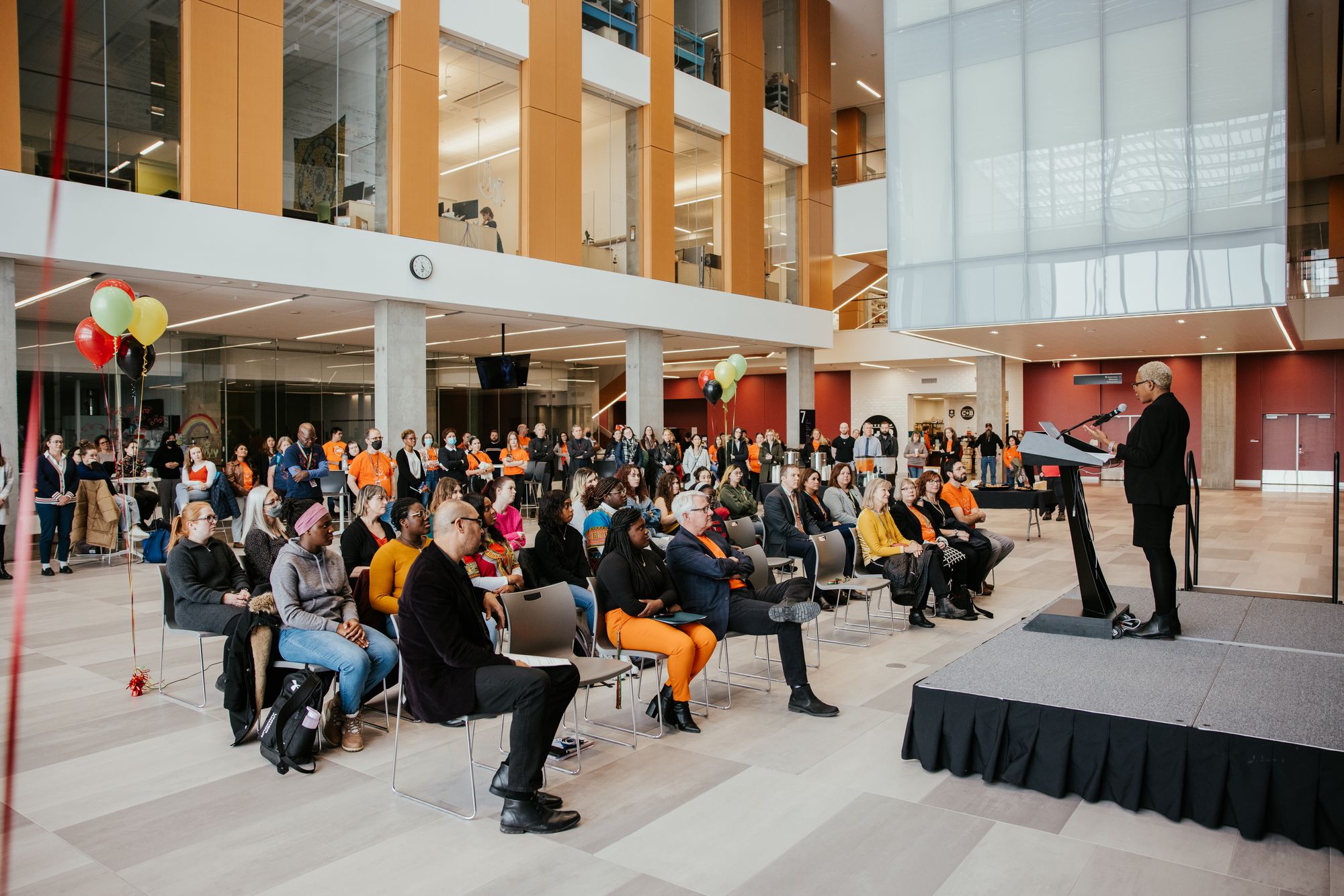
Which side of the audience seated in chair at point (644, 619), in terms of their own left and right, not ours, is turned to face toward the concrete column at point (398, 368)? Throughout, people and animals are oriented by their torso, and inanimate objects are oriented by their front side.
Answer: back

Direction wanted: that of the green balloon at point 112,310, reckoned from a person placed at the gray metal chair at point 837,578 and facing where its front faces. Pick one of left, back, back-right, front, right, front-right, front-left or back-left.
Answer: back-right

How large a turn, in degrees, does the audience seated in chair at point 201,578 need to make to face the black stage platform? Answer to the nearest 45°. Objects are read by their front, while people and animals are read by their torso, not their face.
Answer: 0° — they already face it

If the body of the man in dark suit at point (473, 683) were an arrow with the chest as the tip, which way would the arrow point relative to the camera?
to the viewer's right

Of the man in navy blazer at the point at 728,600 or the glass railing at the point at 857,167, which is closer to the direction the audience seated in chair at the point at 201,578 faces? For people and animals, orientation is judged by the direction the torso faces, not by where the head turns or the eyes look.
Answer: the man in navy blazer

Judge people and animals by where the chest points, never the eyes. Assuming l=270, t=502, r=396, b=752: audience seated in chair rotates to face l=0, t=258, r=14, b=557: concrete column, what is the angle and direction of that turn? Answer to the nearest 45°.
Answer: approximately 180°

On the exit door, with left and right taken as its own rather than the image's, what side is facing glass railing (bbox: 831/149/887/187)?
right

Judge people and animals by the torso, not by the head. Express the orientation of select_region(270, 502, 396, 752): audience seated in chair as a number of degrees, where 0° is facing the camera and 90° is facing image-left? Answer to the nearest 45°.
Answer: approximately 315°

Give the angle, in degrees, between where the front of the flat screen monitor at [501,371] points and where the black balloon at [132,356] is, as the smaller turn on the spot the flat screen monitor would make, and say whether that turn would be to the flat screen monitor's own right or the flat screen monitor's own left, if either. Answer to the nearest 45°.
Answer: approximately 45° to the flat screen monitor's own right

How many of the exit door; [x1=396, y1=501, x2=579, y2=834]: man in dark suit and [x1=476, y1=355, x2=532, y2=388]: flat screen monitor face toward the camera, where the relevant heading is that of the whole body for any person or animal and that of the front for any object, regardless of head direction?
2

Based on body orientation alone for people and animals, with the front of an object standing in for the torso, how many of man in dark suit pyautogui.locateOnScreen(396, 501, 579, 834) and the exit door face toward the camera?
1

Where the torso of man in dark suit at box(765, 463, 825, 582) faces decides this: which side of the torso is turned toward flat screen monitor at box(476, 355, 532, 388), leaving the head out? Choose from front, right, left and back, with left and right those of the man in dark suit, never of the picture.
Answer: back
